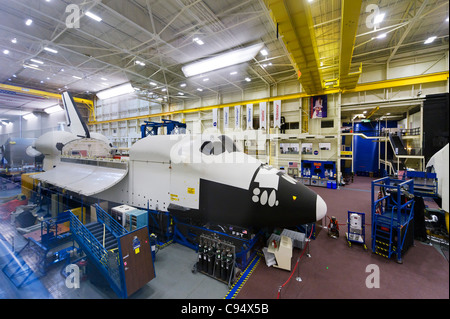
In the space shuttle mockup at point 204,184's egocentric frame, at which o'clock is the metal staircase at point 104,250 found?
The metal staircase is roughly at 4 o'clock from the space shuttle mockup.

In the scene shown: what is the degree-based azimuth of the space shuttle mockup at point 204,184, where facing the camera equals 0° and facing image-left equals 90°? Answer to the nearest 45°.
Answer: approximately 315°

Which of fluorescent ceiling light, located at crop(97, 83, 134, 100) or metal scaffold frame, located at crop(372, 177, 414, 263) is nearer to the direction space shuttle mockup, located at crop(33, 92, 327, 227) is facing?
the metal scaffold frame

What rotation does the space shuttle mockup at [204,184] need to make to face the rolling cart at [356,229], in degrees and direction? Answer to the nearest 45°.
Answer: approximately 45° to its left

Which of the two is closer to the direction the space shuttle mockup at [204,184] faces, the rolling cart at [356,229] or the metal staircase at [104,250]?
the rolling cart

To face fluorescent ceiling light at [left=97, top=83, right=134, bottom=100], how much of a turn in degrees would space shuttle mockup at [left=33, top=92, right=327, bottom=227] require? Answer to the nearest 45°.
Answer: approximately 135° to its left

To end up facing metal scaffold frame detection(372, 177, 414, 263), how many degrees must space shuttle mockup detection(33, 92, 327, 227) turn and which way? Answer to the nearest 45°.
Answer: approximately 45° to its left

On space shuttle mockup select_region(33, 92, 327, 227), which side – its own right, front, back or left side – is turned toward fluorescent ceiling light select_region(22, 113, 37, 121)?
back
